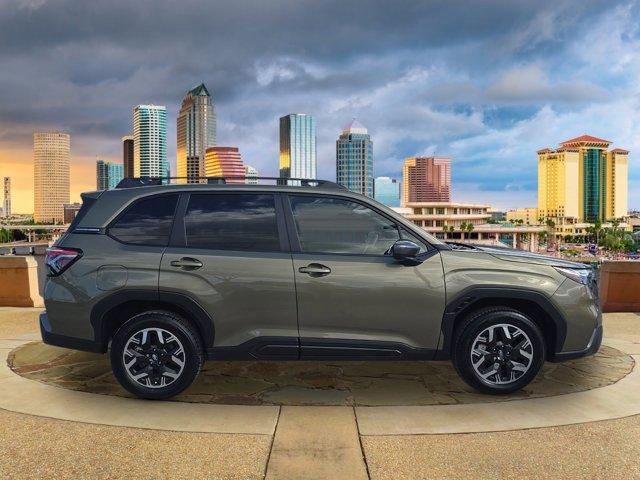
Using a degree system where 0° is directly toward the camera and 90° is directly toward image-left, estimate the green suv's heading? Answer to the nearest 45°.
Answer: approximately 270°

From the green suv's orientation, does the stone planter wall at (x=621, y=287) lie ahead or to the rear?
ahead

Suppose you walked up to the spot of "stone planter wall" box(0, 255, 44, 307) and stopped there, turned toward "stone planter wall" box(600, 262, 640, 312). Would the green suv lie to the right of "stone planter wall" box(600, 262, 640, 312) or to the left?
right

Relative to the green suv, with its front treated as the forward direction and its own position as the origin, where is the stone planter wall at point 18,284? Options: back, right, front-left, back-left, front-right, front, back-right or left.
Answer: back-left

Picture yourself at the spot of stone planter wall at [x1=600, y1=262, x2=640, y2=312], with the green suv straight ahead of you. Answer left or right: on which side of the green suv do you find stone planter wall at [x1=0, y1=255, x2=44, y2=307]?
right
